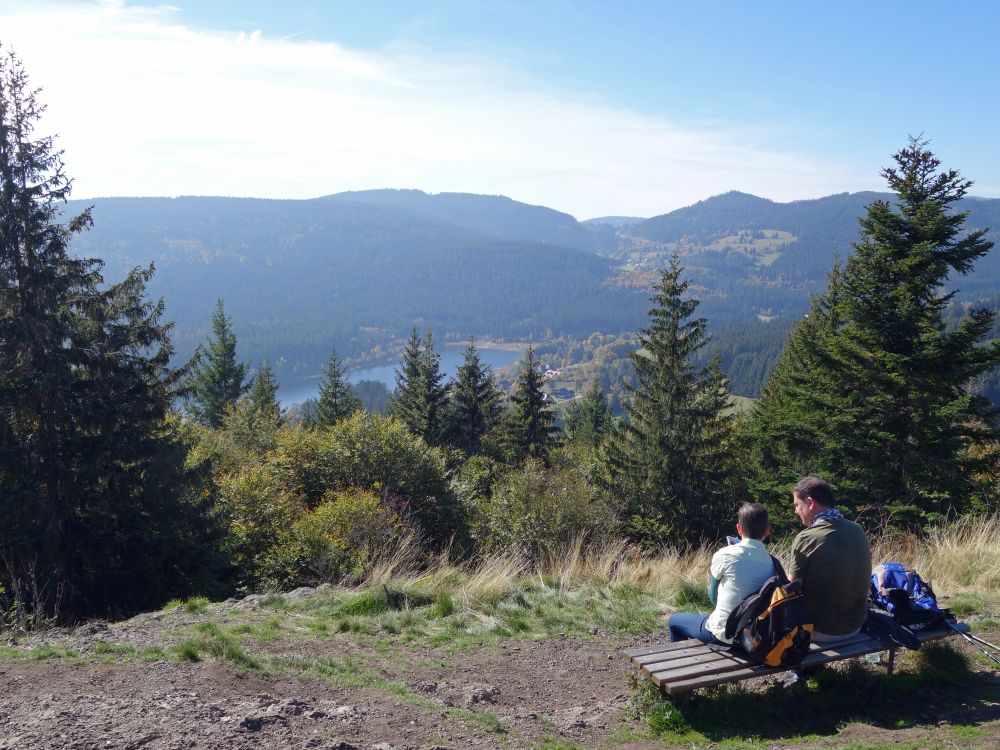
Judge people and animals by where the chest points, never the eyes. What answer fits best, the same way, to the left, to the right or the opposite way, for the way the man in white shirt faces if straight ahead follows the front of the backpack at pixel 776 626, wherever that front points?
the opposite way

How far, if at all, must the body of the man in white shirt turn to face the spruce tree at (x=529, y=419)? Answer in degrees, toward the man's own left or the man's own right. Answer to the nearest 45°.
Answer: approximately 45° to the man's own right

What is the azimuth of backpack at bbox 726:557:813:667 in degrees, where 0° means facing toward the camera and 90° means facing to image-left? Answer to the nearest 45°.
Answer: approximately 315°

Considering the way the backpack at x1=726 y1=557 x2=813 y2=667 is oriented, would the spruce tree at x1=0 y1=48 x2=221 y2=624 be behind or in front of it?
behind

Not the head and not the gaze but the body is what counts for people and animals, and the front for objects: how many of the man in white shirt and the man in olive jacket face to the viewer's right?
0

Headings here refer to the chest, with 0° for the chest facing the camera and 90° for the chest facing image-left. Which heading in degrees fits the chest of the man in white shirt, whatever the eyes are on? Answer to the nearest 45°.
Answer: approximately 135°

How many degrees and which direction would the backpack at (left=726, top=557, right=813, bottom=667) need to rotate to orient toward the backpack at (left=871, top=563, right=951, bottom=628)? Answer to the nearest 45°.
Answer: approximately 90° to its left

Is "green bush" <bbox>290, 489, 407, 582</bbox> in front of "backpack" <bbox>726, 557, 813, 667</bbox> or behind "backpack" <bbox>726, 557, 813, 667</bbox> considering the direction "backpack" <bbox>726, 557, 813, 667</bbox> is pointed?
behind

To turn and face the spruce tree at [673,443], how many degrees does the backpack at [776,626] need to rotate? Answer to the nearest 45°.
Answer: approximately 135° to its left

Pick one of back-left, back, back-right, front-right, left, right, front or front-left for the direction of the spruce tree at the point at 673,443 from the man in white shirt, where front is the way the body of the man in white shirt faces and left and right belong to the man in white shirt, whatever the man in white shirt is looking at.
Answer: front-right
